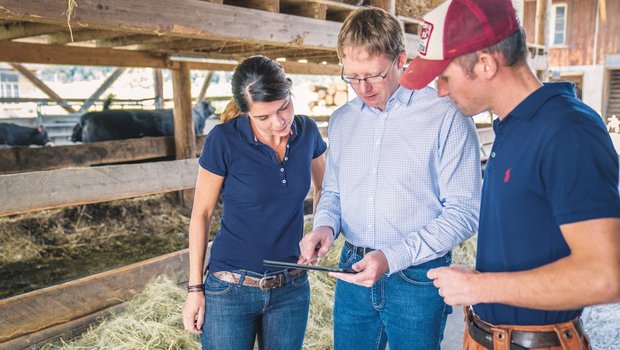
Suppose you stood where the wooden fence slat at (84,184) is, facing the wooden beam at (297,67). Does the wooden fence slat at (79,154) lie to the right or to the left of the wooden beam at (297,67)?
left

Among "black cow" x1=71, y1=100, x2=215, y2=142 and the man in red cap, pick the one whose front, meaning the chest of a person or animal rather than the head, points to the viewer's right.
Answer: the black cow

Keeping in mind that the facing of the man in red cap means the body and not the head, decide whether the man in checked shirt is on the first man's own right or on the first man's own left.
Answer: on the first man's own right

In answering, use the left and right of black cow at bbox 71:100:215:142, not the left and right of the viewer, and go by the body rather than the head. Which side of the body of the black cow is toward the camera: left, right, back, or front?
right

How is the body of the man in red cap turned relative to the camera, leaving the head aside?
to the viewer's left
